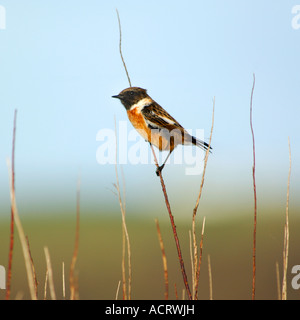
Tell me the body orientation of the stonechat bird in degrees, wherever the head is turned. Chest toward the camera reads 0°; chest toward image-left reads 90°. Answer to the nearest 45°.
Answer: approximately 90°
